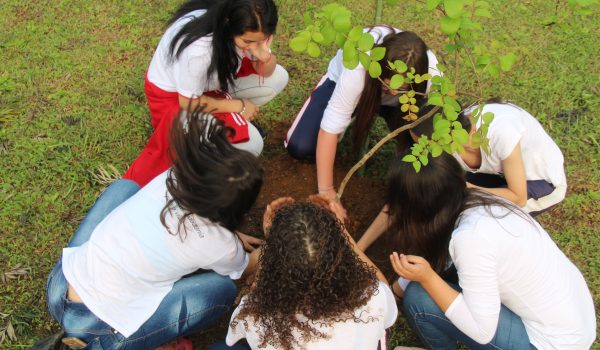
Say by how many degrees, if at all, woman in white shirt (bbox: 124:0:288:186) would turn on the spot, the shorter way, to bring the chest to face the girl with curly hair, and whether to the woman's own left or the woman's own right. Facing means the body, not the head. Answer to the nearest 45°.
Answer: approximately 45° to the woman's own right

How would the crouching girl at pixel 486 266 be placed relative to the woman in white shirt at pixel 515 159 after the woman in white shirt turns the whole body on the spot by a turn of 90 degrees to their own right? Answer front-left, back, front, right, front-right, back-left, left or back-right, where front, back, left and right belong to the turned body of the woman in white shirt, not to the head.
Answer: back

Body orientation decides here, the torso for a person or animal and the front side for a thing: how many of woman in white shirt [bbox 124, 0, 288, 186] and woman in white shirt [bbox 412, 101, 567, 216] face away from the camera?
0

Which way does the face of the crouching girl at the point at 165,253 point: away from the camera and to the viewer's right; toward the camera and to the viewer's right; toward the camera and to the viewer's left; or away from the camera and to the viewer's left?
away from the camera and to the viewer's right

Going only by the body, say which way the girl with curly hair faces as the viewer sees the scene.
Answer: away from the camera

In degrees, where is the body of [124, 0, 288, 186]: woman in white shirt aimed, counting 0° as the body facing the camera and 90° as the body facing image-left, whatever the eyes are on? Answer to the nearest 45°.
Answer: approximately 315°

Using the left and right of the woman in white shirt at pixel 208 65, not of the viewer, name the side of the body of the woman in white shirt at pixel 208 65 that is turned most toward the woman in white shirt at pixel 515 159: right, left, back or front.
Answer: front

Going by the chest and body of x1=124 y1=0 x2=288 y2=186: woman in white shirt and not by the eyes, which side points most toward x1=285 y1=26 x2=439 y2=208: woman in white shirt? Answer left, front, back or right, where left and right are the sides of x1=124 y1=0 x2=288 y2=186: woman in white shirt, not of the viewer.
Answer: front

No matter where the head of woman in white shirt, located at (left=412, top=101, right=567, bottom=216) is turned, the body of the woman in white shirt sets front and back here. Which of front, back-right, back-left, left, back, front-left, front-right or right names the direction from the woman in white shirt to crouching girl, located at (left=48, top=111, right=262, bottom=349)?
front-left

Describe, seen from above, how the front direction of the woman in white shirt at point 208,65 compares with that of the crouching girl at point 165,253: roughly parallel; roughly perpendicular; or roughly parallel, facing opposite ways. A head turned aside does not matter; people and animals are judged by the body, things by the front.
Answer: roughly perpendicular

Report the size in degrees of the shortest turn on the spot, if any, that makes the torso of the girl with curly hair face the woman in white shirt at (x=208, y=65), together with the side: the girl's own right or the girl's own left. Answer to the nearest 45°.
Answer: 0° — they already face them

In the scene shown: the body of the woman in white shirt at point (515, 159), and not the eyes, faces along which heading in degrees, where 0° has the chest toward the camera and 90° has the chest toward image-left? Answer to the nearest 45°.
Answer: approximately 90°

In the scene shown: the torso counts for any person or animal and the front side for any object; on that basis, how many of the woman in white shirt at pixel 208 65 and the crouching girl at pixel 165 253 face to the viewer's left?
0

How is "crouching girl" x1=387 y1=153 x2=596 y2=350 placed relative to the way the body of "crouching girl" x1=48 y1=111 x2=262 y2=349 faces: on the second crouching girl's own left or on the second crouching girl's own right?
on the second crouching girl's own right

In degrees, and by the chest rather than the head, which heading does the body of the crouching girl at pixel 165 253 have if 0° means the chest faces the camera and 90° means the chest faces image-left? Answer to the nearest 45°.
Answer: approximately 225°

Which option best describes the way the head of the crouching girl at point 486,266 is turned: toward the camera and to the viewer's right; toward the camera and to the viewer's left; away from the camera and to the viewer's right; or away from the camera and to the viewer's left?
away from the camera and to the viewer's left
